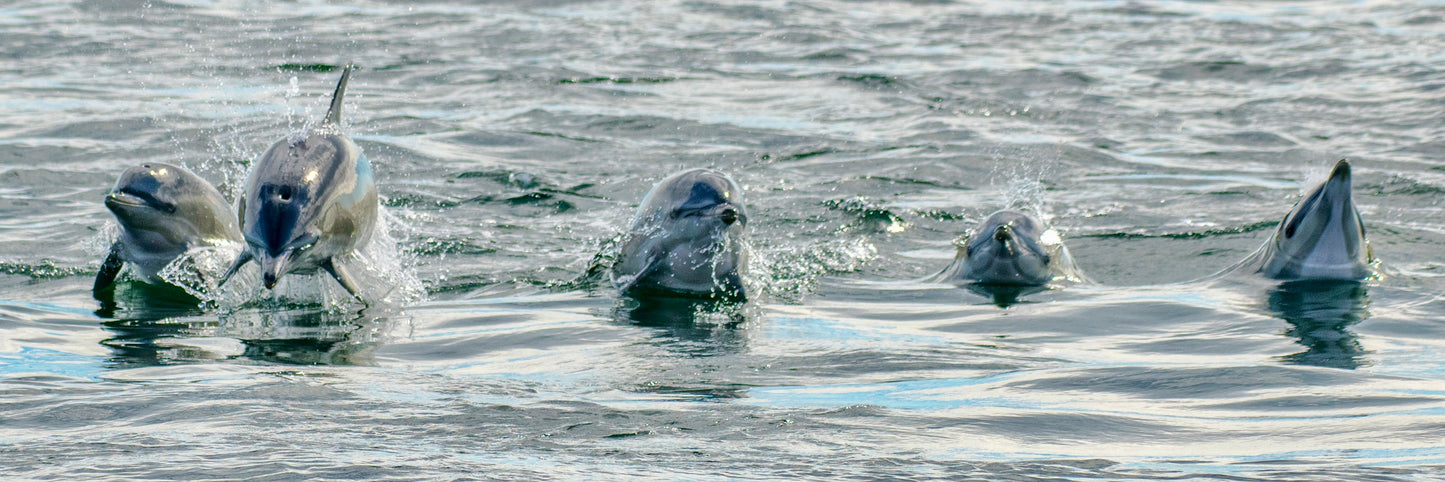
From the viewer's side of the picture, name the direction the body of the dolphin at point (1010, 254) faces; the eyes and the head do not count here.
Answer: toward the camera

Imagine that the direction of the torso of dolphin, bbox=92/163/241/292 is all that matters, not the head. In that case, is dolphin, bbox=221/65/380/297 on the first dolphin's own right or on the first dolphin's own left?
on the first dolphin's own left

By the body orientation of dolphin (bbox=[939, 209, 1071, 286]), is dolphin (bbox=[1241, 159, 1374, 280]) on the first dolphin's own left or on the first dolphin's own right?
on the first dolphin's own left

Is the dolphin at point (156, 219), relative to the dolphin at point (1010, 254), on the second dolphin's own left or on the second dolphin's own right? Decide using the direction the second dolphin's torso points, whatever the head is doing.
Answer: on the second dolphin's own right

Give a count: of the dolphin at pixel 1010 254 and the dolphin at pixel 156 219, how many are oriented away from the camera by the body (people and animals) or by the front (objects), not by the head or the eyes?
0

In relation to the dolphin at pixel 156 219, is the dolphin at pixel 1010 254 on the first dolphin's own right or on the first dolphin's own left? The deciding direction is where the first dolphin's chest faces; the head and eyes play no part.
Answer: on the first dolphin's own left
